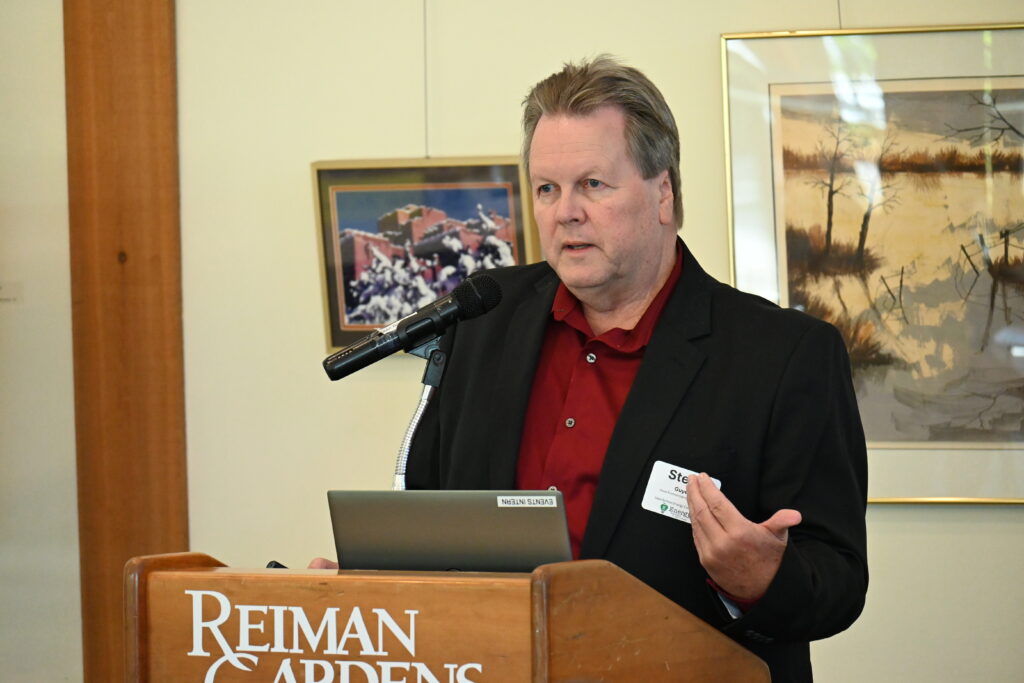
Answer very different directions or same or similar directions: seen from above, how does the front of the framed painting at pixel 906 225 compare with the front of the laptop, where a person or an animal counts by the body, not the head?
very different directions

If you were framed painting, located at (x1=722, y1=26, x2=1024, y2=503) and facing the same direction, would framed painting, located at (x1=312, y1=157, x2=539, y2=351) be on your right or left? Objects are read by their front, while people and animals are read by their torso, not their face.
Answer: on your right

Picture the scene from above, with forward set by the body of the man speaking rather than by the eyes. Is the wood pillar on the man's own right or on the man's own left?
on the man's own right

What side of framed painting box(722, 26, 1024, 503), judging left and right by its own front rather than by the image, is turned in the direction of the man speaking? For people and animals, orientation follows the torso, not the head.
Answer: front

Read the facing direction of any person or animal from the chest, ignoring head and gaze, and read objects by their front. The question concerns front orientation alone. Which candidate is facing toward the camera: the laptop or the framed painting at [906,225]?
the framed painting

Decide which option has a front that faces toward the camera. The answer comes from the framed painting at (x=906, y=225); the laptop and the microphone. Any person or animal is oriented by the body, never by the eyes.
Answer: the framed painting

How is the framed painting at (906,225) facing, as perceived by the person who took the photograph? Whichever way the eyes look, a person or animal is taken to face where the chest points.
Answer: facing the viewer

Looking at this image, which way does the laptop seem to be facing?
away from the camera

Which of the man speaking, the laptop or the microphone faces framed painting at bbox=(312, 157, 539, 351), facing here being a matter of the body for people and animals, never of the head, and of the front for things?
the laptop

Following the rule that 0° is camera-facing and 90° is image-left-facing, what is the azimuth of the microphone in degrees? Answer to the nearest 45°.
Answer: approximately 270°

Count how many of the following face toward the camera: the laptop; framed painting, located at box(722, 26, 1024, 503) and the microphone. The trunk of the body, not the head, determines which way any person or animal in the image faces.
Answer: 1

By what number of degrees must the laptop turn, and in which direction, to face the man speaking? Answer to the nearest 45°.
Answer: approximately 45° to its right

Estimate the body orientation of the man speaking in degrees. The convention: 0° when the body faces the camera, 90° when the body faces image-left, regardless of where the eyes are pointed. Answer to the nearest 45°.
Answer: approximately 45°
